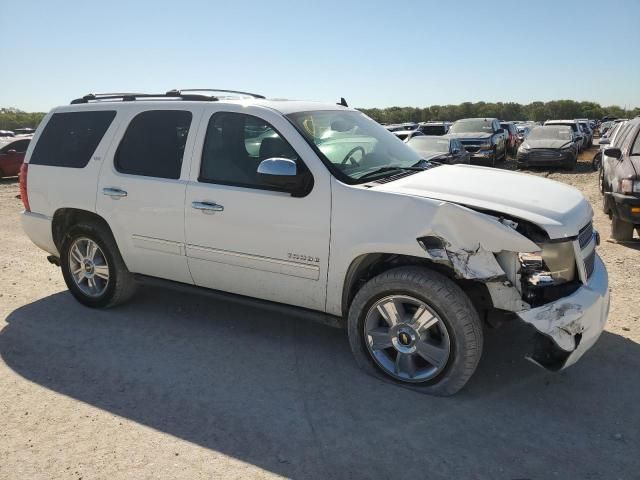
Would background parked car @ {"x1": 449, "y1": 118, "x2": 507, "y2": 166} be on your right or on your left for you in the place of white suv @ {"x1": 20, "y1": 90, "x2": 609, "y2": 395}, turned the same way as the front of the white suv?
on your left

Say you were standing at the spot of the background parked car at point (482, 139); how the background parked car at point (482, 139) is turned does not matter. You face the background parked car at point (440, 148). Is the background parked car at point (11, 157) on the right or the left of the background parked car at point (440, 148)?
right

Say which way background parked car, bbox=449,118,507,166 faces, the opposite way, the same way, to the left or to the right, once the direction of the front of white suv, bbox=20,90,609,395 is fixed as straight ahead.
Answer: to the right

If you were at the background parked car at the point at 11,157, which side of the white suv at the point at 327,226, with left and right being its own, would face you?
back

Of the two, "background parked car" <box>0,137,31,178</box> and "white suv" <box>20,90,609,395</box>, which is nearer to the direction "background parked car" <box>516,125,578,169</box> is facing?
the white suv

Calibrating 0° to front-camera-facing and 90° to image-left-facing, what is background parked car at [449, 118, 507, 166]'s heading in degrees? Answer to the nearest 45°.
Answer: approximately 45°

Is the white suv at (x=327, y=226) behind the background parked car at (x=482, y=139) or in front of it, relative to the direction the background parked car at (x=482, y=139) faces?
in front

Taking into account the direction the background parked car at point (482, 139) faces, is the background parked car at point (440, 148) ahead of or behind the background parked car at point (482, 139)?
ahead

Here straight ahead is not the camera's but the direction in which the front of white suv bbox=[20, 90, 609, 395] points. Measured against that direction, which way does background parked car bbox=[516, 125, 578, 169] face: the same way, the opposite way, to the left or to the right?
to the right

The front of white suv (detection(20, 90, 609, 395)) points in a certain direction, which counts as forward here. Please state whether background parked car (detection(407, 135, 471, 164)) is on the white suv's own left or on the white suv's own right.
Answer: on the white suv's own left

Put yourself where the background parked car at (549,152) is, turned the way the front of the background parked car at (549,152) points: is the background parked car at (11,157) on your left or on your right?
on your right
